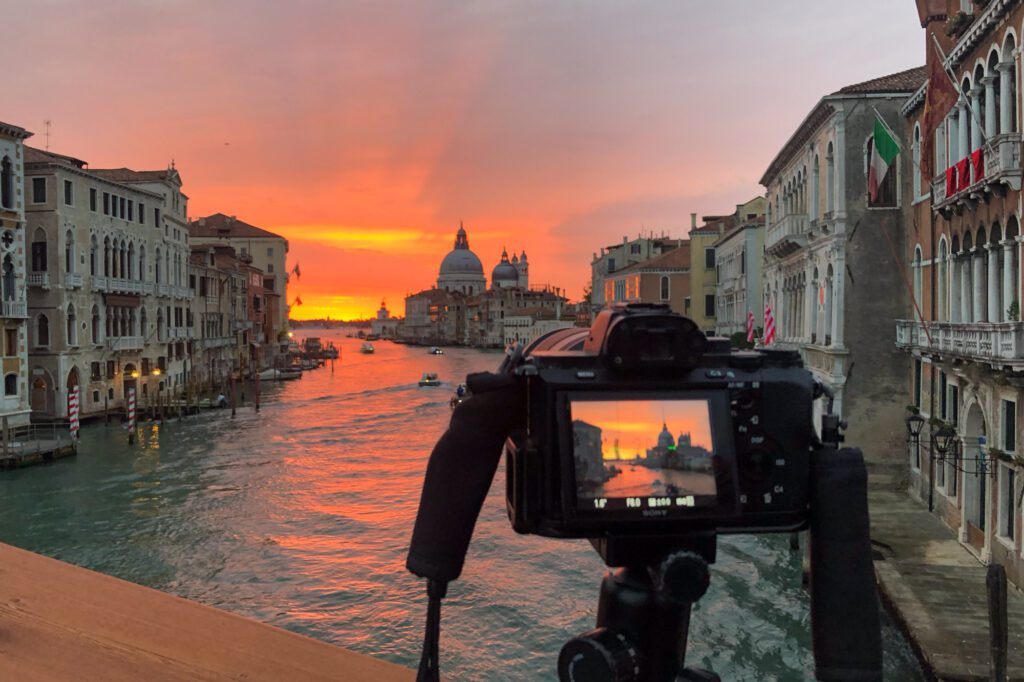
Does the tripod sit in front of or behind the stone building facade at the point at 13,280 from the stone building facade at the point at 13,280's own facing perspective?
in front

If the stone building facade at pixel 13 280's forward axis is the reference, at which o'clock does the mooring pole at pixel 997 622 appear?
The mooring pole is roughly at 1 o'clock from the stone building facade.

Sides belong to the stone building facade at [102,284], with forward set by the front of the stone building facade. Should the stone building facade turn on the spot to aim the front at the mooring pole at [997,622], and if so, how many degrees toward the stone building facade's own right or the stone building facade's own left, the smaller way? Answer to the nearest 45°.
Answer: approximately 45° to the stone building facade's own right

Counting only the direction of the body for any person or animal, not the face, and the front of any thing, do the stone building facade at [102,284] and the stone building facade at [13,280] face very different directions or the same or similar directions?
same or similar directions

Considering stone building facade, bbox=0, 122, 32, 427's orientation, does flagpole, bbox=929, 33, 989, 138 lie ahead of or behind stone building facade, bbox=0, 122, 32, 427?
ahead

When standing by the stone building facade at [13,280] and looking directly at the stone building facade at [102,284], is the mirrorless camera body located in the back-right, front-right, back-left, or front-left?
back-right

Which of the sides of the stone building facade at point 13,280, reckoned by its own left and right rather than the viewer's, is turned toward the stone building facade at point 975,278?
front

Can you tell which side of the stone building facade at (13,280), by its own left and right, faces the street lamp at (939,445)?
front

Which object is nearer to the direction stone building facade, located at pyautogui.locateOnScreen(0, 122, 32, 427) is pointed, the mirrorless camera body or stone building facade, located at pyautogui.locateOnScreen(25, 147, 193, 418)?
the mirrorless camera body

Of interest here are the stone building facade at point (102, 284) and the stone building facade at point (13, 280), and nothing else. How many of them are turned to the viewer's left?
0

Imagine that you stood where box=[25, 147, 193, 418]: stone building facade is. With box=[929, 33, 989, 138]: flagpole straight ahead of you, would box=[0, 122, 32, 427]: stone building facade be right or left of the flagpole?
right

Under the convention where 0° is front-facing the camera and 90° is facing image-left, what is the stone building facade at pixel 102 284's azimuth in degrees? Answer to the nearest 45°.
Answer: approximately 315°

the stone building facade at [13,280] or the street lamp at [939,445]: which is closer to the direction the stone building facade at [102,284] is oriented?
the street lamp
